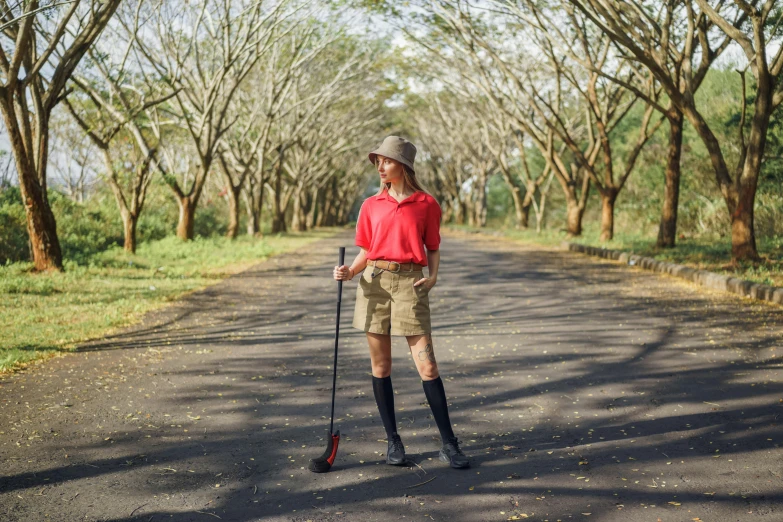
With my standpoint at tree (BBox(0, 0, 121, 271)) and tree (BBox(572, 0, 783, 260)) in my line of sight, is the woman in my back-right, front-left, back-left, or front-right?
front-right

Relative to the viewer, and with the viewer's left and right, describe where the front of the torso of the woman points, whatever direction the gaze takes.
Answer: facing the viewer

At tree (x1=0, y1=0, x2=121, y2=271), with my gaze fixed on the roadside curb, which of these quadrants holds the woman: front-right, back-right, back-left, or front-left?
front-right

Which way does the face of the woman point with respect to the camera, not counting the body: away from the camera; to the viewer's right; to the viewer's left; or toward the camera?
to the viewer's left

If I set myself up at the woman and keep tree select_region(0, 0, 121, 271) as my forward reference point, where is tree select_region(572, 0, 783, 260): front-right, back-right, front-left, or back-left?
front-right

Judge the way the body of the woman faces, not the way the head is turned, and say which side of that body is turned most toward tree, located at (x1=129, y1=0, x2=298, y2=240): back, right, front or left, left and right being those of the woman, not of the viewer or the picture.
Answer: back

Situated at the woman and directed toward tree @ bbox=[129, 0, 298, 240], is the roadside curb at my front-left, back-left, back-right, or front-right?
front-right

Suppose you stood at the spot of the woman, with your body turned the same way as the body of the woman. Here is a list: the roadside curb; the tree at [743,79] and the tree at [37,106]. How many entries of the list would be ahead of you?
0

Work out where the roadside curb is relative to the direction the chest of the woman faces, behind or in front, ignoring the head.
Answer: behind

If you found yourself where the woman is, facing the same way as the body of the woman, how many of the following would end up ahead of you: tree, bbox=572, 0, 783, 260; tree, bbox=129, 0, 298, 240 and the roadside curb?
0

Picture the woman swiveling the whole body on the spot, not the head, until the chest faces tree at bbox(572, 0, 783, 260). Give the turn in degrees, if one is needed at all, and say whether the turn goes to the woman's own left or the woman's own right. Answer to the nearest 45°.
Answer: approximately 135° to the woman's own left

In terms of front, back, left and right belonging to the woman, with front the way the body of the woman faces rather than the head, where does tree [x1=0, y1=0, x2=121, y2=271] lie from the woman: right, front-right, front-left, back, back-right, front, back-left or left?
back-right
